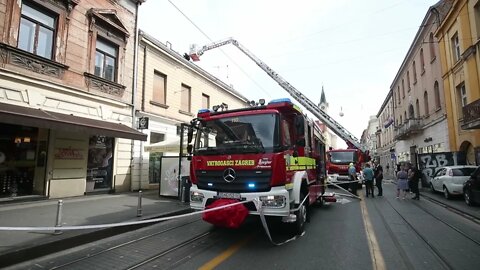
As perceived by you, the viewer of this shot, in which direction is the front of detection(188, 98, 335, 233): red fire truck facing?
facing the viewer and to the left of the viewer

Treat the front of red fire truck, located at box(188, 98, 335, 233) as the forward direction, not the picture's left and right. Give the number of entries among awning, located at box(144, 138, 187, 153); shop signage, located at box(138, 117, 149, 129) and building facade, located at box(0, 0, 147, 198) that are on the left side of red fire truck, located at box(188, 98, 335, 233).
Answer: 0

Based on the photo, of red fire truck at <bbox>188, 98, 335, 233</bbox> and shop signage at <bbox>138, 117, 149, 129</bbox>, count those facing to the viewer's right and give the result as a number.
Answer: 0

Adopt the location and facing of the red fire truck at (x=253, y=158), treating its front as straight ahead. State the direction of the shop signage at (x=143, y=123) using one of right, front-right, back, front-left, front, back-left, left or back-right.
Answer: right

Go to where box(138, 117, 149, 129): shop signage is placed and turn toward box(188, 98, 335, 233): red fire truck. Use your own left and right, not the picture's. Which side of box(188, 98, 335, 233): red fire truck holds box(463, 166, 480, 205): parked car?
left

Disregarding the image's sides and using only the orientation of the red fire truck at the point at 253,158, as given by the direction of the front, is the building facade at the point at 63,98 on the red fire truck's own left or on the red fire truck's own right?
on the red fire truck's own right

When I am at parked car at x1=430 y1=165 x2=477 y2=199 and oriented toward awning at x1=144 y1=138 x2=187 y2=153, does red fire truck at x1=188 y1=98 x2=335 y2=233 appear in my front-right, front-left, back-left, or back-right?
front-left

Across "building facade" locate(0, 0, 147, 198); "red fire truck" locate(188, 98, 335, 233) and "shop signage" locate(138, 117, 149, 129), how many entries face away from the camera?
0

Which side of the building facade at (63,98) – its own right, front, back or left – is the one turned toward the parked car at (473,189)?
front

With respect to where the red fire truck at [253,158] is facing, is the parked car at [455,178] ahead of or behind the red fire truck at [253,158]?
behind

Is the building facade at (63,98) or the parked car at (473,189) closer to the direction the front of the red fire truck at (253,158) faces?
the building facade

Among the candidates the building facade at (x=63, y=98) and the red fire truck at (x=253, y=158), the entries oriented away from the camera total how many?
0

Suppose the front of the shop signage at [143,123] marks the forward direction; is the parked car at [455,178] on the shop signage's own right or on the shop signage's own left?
on the shop signage's own left

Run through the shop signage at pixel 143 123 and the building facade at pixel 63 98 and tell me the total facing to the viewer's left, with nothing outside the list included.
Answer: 0

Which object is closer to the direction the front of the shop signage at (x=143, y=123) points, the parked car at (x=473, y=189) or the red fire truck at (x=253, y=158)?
the red fire truck

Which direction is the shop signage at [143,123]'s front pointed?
toward the camera

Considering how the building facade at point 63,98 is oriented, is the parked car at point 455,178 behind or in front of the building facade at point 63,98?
in front
